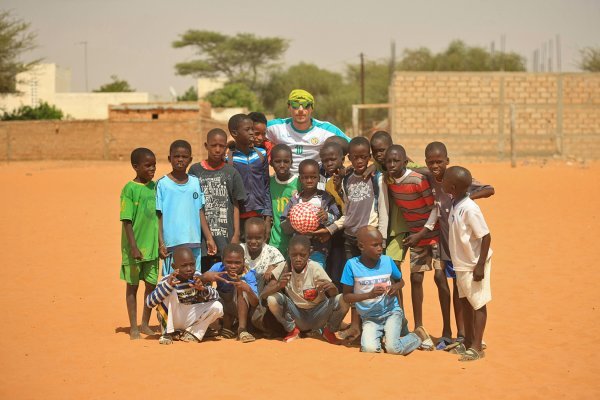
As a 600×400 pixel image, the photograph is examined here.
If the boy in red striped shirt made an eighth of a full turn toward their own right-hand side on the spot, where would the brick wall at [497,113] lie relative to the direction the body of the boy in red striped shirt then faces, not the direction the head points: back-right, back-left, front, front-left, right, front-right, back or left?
right

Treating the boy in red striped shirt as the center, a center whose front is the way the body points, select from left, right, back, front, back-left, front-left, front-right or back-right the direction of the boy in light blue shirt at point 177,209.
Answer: front-right

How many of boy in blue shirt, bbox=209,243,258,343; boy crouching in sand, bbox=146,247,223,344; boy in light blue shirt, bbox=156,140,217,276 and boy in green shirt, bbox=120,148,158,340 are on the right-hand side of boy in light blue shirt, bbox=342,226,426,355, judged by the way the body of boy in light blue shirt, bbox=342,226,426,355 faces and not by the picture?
4

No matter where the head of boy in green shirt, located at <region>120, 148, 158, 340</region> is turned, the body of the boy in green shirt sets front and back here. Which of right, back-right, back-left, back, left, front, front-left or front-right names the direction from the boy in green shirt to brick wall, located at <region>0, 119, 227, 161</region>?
back-left

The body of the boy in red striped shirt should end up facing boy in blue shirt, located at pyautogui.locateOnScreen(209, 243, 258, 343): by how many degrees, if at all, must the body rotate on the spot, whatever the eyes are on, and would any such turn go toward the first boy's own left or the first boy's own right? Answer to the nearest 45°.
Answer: approximately 45° to the first boy's own right

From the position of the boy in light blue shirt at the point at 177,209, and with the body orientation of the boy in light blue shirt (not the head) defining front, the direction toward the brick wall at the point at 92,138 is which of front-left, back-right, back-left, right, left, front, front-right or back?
back

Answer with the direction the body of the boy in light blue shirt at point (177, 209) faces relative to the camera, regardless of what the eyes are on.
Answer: toward the camera

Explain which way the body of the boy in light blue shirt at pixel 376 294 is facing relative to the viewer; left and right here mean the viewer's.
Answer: facing the viewer

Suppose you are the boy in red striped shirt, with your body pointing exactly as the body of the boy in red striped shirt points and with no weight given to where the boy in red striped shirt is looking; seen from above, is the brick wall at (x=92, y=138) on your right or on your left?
on your right
